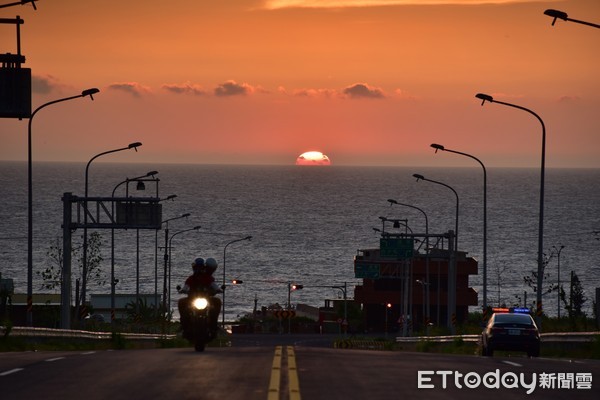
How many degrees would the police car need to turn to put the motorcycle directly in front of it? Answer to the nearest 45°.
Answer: approximately 135° to its left

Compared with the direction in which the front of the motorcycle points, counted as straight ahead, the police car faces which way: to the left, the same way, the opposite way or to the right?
the opposite way

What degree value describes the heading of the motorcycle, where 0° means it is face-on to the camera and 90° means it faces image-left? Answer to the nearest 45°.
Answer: approximately 0°

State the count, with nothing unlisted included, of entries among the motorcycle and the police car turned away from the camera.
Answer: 1

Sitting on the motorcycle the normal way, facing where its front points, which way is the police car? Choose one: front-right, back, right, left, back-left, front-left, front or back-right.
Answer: back-left

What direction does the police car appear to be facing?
away from the camera
